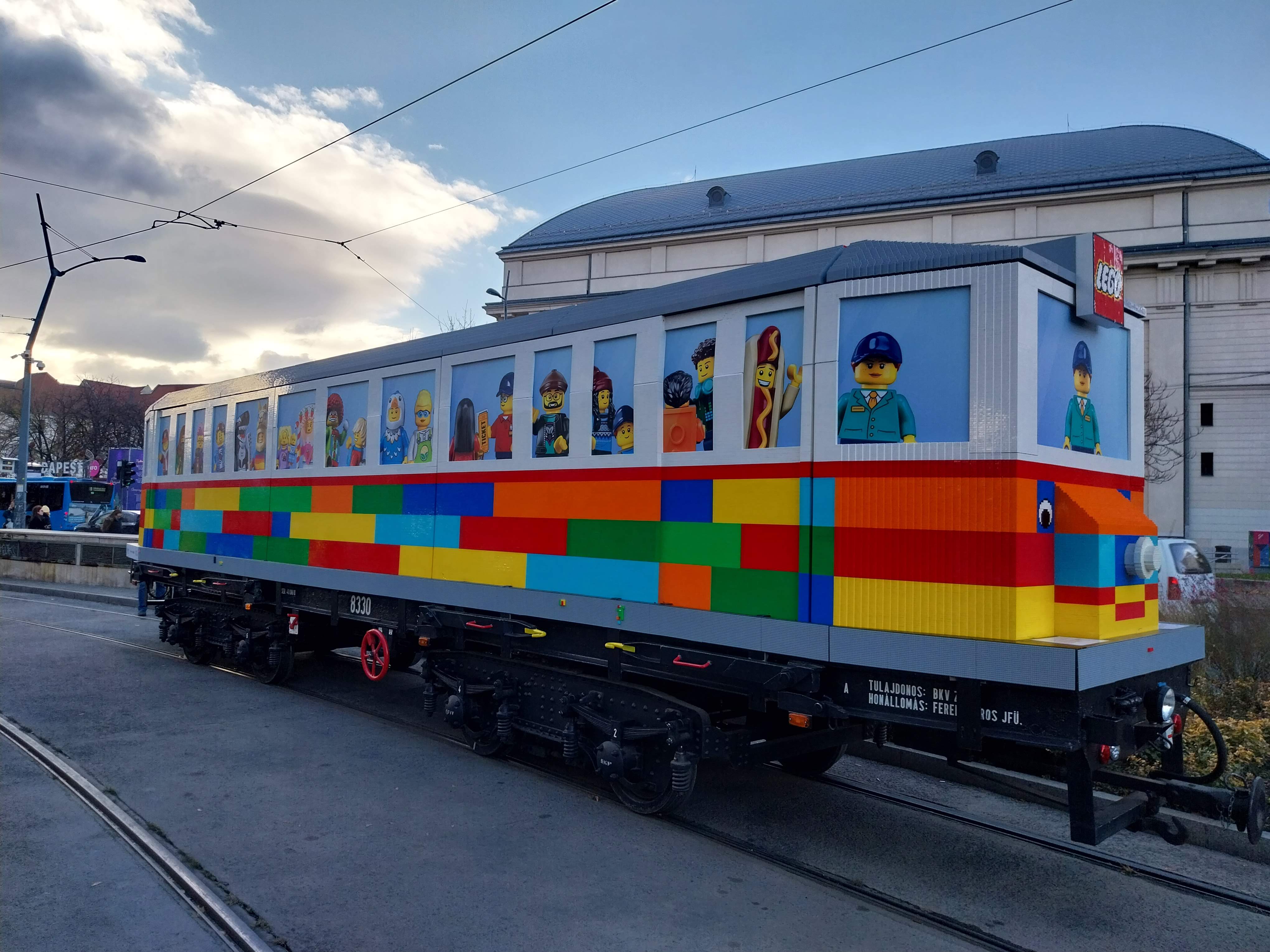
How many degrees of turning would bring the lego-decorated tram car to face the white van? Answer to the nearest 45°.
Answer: approximately 90° to its left

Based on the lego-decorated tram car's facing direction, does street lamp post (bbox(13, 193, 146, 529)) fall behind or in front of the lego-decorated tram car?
behind

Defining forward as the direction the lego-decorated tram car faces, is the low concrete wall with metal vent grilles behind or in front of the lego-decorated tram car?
behind

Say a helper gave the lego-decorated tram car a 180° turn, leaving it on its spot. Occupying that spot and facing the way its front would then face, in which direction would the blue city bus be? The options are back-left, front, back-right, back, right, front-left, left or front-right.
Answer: front

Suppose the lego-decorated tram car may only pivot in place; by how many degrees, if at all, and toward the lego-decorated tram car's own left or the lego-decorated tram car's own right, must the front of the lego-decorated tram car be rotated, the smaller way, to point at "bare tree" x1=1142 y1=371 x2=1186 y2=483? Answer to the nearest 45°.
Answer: approximately 90° to the lego-decorated tram car's own left

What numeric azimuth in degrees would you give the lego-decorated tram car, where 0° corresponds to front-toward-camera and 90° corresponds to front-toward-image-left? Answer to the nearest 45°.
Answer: approximately 315°
